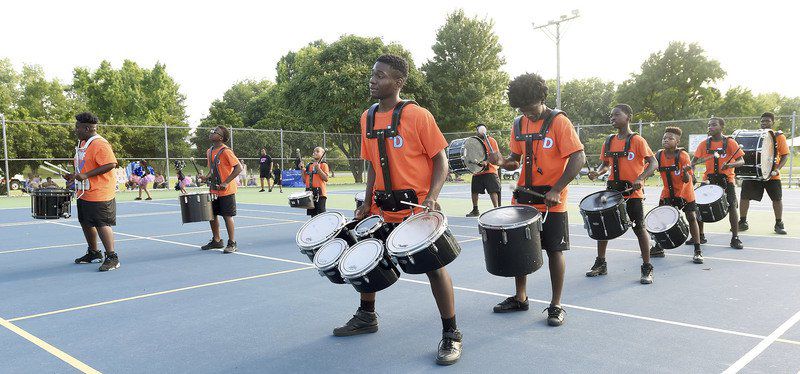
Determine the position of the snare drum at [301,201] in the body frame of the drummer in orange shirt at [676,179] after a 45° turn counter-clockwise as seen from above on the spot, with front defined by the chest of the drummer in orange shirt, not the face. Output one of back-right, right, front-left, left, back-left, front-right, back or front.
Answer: right

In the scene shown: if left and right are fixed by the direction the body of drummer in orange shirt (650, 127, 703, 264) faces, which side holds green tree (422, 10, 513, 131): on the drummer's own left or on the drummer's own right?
on the drummer's own right

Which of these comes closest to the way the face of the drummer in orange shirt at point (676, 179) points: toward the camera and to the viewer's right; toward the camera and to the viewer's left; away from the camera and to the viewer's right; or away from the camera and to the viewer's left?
toward the camera and to the viewer's left

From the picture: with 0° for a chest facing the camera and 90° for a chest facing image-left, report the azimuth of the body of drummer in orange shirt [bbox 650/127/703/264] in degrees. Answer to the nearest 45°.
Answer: approximately 45°
